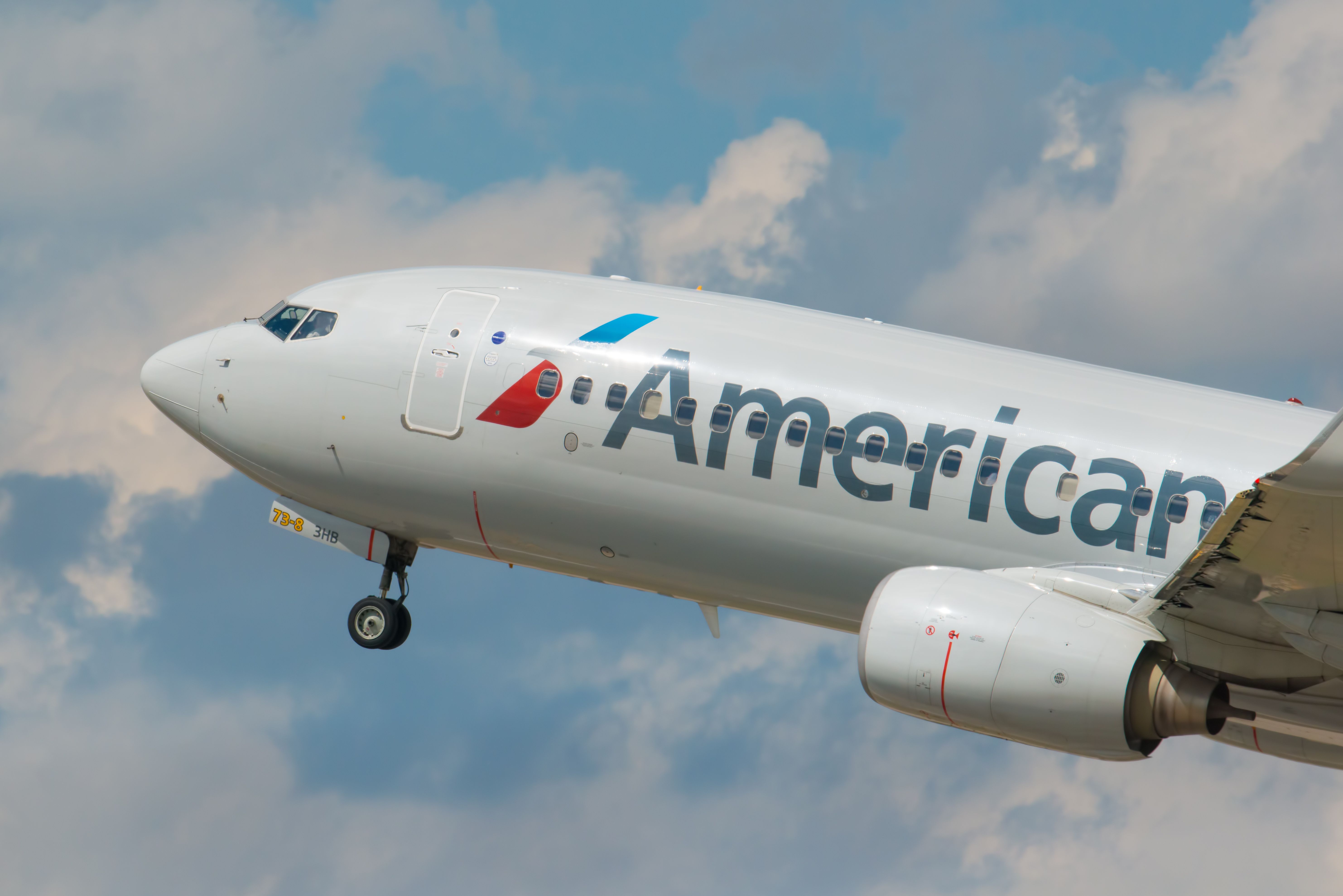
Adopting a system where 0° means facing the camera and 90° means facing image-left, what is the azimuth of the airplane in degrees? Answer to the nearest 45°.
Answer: approximately 90°
